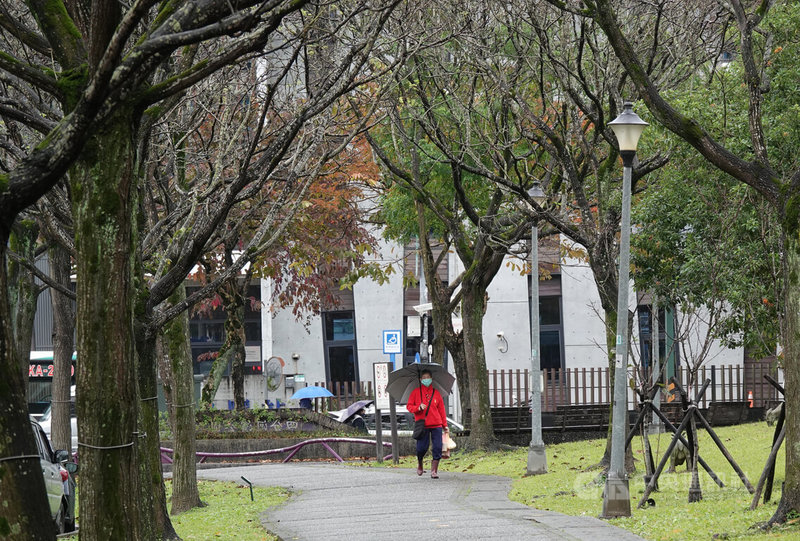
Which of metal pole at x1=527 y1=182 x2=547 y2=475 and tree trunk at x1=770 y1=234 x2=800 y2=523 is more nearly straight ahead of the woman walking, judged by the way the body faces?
the tree trunk

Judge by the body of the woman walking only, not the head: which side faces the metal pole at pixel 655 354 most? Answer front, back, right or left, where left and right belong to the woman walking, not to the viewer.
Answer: back

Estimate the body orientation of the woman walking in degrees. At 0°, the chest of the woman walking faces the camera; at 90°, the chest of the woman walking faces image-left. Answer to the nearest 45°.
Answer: approximately 0°

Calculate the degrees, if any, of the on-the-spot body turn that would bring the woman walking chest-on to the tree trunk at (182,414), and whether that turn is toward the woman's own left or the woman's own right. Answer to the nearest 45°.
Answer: approximately 45° to the woman's own right

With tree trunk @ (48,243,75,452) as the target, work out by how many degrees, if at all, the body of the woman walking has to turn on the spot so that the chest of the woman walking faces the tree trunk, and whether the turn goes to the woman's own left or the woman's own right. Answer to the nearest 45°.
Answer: approximately 90° to the woman's own right

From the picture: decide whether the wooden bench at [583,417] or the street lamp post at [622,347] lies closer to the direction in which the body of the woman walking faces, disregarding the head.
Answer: the street lamp post
